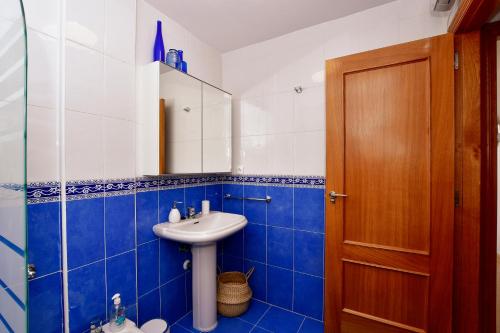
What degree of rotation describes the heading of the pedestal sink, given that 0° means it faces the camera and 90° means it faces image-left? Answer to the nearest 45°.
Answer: approximately 315°

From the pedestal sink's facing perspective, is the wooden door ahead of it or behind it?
ahead

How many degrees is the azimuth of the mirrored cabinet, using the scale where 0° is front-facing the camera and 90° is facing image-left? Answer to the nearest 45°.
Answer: approximately 315°
